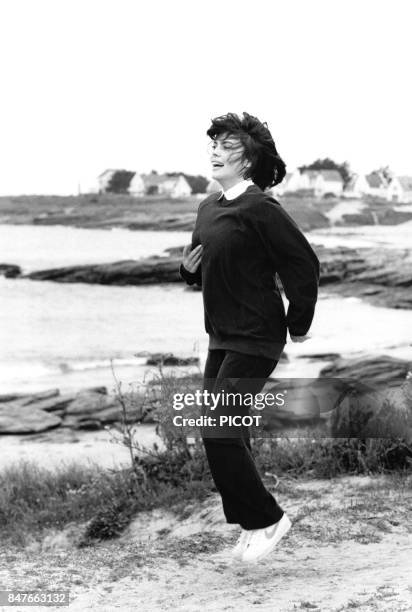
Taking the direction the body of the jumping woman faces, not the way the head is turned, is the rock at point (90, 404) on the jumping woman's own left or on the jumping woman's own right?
on the jumping woman's own right

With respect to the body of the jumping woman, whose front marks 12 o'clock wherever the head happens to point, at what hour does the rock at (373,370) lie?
The rock is roughly at 5 o'clock from the jumping woman.

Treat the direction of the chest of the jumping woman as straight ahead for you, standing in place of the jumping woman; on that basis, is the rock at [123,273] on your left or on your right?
on your right

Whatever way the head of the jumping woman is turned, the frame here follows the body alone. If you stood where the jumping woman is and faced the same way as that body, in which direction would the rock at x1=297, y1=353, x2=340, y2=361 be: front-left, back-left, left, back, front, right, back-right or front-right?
back-right

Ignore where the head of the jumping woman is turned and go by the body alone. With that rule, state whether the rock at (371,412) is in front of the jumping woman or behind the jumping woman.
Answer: behind

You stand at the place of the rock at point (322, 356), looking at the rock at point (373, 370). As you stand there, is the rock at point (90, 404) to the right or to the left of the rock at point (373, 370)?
right

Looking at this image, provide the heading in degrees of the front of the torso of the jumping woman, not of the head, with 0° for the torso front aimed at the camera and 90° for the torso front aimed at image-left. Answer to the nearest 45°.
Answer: approximately 45°

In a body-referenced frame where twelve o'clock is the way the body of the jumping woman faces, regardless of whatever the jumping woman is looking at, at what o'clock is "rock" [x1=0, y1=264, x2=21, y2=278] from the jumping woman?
The rock is roughly at 4 o'clock from the jumping woman.

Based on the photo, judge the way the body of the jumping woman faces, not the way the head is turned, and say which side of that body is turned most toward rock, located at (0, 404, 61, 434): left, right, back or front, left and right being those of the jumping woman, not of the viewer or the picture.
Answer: right

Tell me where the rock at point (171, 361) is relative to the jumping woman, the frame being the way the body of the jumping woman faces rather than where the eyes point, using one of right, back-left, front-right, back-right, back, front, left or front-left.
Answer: back-right

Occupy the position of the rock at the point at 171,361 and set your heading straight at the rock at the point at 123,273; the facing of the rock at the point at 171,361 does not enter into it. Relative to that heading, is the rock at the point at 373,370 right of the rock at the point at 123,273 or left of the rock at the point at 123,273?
right
